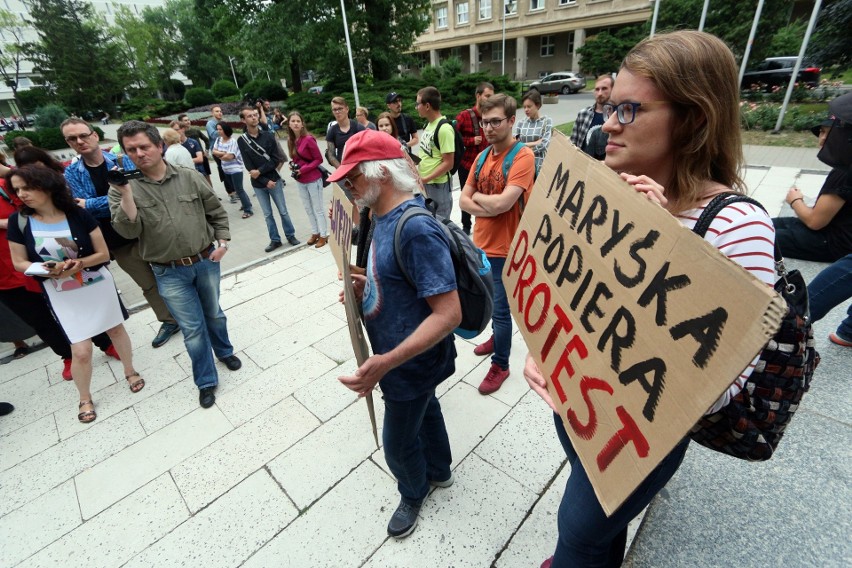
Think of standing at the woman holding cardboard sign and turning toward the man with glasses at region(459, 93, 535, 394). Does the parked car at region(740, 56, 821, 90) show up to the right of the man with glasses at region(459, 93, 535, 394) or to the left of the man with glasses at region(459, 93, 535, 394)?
right

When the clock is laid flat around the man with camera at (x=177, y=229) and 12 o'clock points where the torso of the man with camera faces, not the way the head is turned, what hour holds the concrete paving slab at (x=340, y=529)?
The concrete paving slab is roughly at 12 o'clock from the man with camera.

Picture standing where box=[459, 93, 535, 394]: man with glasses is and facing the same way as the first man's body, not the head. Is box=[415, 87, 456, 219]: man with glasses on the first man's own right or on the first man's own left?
on the first man's own right

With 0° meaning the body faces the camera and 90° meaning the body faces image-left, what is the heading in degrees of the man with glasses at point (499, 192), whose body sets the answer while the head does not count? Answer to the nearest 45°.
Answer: approximately 45°

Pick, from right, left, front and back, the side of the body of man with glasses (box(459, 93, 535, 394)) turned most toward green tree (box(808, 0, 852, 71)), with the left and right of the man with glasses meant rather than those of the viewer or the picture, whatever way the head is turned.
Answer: back
